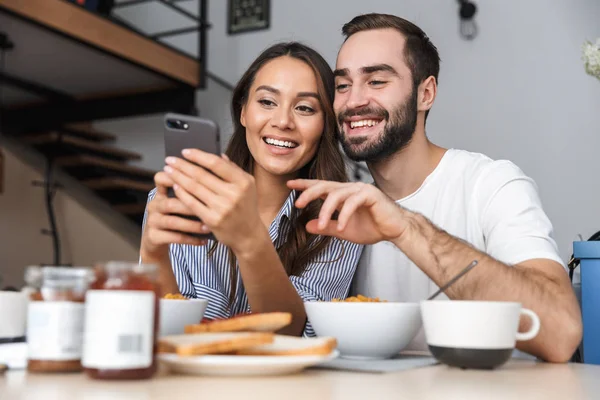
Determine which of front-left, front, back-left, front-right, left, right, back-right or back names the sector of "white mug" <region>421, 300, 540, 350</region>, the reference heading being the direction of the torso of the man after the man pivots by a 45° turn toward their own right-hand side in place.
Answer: left

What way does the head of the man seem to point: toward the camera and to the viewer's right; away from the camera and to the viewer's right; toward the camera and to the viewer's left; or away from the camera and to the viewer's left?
toward the camera and to the viewer's left

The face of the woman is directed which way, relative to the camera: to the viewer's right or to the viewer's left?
to the viewer's left

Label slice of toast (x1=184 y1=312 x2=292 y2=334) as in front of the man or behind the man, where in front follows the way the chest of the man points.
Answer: in front

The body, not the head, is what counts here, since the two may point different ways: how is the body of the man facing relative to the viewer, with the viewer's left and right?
facing the viewer and to the left of the viewer

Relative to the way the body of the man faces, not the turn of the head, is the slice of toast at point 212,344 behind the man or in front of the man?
in front

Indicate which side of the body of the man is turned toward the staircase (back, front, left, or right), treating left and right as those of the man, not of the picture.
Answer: right

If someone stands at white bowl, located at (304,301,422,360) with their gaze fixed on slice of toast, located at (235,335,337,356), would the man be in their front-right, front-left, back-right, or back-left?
back-right

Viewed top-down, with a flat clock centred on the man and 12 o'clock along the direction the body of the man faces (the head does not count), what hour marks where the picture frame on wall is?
The picture frame on wall is roughly at 4 o'clock from the man.

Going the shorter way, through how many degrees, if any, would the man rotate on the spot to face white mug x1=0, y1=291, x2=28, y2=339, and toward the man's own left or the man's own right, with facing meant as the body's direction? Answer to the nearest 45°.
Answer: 0° — they already face it
